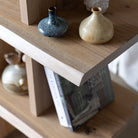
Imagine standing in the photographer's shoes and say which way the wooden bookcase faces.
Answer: facing the viewer and to the left of the viewer
